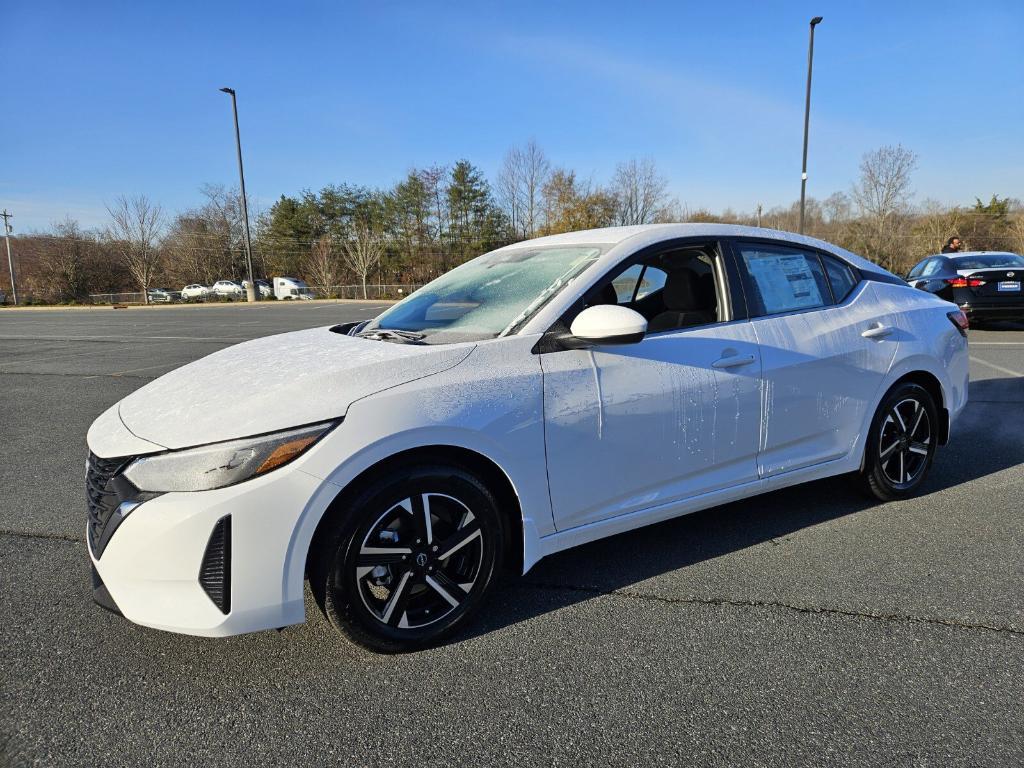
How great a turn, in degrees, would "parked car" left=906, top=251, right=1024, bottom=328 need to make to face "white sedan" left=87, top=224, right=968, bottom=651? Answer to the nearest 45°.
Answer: approximately 135° to its left

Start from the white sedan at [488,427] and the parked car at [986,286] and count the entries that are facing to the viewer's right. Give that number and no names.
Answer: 0

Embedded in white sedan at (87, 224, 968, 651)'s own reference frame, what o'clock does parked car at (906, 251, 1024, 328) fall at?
The parked car is roughly at 6 o'clock from the white sedan.

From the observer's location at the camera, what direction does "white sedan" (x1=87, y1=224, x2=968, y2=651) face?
facing the viewer and to the left of the viewer

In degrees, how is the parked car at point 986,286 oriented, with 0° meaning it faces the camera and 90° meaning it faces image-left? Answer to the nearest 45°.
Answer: approximately 135°
